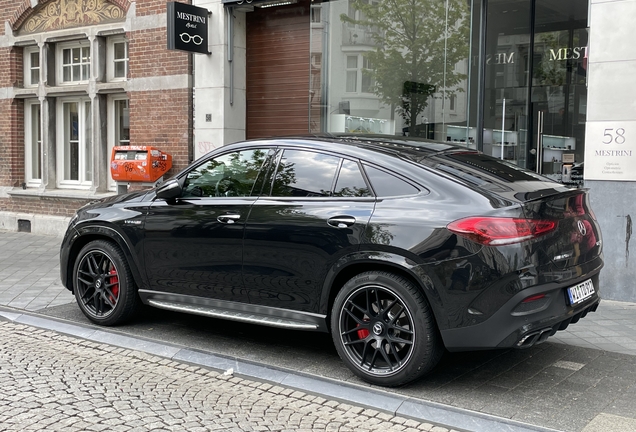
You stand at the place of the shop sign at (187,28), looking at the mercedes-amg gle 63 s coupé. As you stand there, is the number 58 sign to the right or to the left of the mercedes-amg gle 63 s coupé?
left

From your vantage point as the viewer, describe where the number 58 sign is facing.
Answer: facing the viewer

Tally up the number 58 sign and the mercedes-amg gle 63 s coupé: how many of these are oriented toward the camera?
1

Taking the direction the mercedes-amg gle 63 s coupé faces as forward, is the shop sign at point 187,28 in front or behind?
in front

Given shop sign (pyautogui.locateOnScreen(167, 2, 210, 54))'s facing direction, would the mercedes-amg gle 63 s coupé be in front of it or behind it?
in front

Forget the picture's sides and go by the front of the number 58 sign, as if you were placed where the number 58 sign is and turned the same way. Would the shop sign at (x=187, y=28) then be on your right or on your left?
on your right

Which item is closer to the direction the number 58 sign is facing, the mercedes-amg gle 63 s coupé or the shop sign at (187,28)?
the mercedes-amg gle 63 s coupé

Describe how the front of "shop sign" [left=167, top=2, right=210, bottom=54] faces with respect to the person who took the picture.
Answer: facing the viewer and to the right of the viewer

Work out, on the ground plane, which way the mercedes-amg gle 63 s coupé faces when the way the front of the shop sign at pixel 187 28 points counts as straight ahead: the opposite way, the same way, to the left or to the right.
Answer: the opposite way

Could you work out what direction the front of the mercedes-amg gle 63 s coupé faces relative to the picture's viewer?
facing away from the viewer and to the left of the viewer

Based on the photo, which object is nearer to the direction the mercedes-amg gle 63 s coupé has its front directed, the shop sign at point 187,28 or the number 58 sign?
the shop sign

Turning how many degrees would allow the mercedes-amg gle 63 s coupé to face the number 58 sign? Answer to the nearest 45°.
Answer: approximately 90° to its right

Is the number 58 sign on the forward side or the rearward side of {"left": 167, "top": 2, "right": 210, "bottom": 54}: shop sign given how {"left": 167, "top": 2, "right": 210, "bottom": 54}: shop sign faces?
on the forward side
